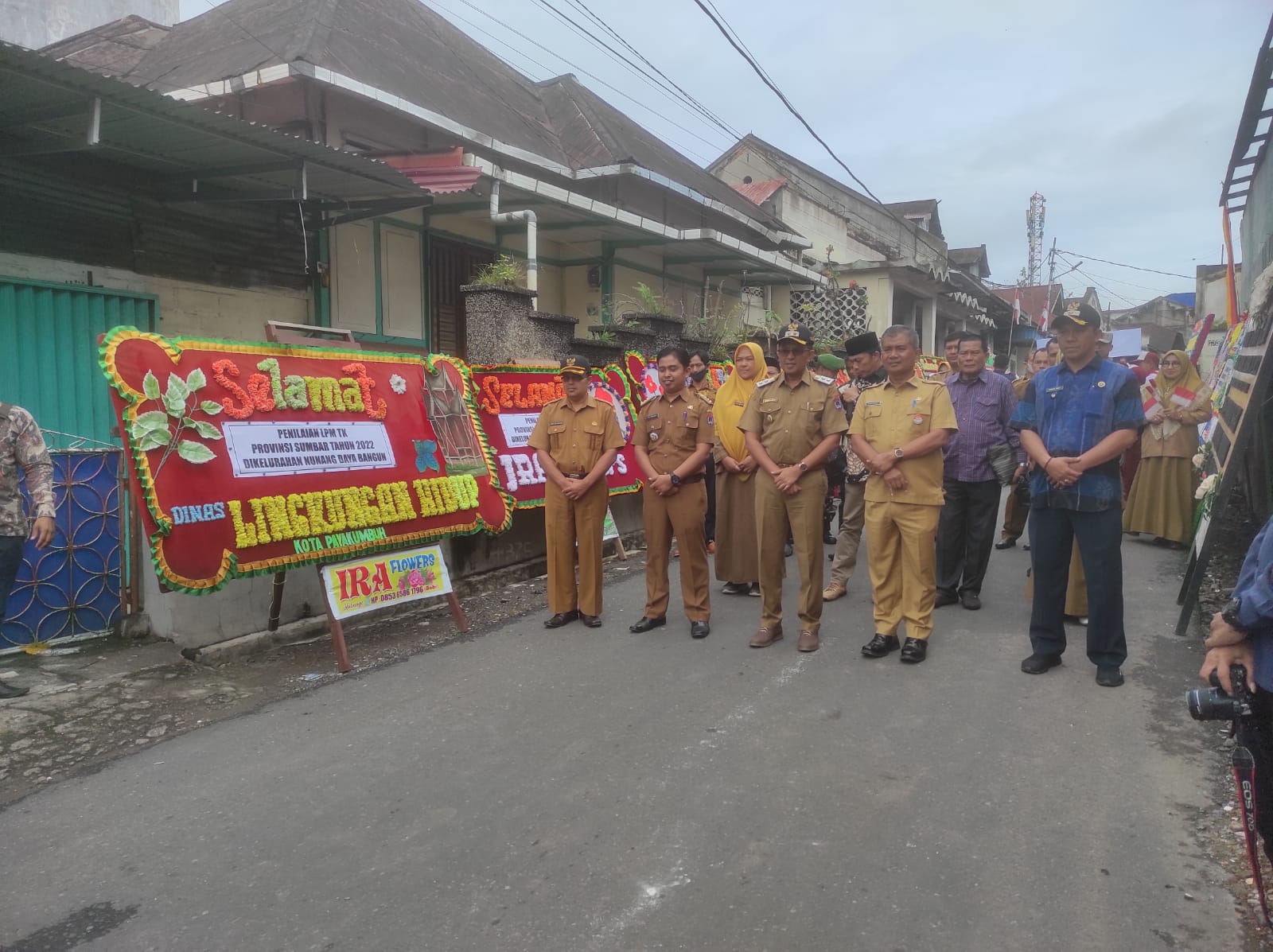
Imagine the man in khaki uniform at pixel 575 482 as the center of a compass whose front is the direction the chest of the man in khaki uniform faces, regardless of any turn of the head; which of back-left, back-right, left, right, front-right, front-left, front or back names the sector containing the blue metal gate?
right

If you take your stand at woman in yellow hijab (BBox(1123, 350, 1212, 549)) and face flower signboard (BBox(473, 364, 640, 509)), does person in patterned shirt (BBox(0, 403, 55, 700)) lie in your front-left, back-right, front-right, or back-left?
front-left

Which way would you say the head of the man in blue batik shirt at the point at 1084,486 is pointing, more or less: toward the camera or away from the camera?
toward the camera

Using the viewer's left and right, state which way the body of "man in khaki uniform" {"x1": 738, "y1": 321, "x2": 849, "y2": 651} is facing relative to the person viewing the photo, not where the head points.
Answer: facing the viewer

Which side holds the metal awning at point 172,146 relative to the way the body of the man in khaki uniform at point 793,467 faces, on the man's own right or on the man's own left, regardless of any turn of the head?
on the man's own right

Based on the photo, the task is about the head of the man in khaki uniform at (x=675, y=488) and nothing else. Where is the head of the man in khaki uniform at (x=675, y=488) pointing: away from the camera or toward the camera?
toward the camera

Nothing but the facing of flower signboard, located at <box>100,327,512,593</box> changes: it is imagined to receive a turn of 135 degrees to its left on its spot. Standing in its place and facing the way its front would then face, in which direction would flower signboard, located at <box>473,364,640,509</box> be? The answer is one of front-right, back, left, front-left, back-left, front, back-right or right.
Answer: front-right

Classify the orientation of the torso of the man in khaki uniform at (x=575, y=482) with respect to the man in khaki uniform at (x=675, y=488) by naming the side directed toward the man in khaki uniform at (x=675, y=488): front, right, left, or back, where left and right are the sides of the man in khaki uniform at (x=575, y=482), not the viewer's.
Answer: left

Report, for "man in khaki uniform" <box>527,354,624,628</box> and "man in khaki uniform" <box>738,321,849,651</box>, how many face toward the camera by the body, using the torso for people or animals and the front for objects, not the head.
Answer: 2

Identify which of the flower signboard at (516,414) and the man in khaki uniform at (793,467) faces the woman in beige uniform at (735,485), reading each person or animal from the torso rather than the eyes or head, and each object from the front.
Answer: the flower signboard

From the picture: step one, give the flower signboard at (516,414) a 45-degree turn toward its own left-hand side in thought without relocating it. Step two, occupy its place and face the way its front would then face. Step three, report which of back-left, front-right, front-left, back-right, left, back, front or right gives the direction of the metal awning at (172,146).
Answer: back

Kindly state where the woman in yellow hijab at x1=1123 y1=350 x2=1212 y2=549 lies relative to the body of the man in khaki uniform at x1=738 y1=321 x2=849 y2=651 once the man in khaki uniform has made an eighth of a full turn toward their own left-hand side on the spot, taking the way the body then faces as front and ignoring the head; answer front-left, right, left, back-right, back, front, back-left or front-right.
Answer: left

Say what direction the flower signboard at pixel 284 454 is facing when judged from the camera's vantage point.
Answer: facing the viewer and to the right of the viewer

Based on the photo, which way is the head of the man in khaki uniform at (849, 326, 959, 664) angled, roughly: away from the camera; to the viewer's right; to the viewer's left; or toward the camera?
toward the camera

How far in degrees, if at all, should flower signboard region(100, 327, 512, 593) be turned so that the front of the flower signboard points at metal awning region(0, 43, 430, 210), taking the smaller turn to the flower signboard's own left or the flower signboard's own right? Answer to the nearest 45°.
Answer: approximately 135° to the flower signboard's own left
